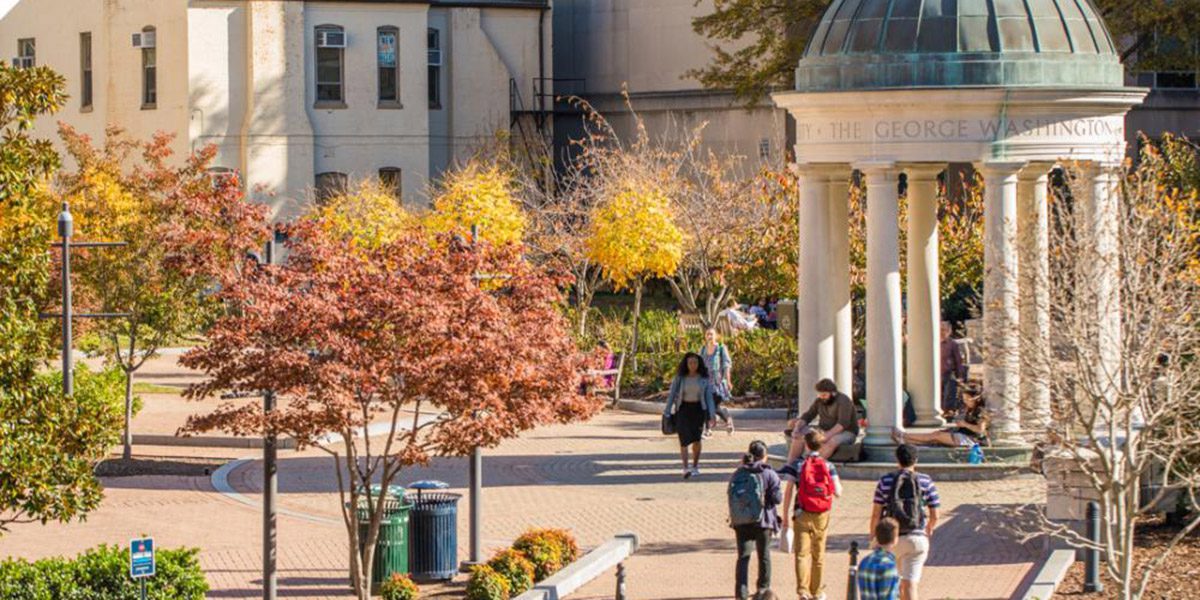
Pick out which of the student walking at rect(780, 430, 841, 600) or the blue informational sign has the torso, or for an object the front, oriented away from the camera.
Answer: the student walking

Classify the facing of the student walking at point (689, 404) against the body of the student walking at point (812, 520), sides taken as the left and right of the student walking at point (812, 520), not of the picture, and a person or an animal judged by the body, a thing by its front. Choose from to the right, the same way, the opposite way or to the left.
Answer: the opposite way

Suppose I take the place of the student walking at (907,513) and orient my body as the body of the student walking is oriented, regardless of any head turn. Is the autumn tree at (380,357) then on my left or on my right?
on my left

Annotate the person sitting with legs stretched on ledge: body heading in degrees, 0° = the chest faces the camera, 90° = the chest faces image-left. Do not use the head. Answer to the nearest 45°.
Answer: approximately 90°

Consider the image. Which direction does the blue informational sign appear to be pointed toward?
toward the camera

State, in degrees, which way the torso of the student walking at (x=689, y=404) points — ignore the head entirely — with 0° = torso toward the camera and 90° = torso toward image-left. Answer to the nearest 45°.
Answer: approximately 0°

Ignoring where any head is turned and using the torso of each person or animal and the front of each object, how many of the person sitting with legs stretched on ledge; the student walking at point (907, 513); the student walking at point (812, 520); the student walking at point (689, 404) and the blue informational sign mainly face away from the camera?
2

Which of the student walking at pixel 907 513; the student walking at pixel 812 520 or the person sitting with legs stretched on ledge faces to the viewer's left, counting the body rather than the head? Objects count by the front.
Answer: the person sitting with legs stretched on ledge

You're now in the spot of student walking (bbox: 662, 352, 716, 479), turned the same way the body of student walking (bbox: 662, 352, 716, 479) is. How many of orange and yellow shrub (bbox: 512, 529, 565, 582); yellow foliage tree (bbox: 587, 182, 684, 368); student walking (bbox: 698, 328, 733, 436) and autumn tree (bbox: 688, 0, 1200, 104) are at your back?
3

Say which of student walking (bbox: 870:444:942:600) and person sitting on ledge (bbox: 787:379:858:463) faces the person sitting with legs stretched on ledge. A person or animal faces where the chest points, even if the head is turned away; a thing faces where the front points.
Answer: the student walking

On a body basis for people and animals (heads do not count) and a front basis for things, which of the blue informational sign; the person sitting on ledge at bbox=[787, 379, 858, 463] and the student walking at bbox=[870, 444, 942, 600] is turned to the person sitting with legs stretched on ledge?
the student walking

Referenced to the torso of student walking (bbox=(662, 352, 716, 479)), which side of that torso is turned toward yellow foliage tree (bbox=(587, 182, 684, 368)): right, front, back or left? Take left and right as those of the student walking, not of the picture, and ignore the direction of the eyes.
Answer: back

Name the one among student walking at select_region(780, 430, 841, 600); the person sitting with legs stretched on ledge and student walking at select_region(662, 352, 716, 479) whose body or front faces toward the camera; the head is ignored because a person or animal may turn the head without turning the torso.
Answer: student walking at select_region(662, 352, 716, 479)

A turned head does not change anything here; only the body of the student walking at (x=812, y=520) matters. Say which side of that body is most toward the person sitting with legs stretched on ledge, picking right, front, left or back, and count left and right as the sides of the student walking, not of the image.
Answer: front

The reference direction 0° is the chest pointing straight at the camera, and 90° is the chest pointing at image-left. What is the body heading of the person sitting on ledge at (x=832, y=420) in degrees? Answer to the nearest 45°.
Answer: approximately 45°

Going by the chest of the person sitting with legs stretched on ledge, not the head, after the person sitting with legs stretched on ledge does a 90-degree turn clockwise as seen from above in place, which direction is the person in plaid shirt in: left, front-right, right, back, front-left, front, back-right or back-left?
back

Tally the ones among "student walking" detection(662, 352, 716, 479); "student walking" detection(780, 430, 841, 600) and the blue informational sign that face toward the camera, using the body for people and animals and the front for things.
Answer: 2

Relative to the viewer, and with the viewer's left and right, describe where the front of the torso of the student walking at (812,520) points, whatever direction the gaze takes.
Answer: facing away from the viewer
